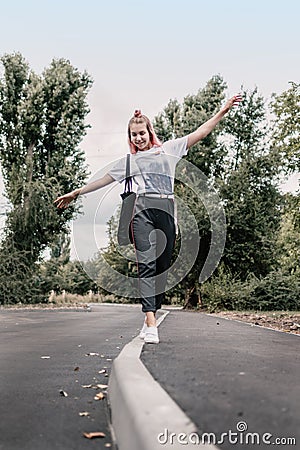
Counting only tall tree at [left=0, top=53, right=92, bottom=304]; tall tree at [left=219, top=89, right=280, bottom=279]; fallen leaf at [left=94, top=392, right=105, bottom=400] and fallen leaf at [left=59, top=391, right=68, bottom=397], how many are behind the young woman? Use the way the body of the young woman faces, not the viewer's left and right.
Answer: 2

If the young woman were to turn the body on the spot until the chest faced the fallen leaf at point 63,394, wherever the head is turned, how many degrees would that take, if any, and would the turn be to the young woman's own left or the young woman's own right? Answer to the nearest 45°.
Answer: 0° — they already face it

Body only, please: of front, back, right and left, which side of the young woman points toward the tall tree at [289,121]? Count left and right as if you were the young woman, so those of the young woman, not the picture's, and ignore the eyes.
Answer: back

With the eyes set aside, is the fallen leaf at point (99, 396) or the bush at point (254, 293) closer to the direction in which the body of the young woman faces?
the fallen leaf

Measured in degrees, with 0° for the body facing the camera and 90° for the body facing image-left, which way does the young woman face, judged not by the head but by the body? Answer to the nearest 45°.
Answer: approximately 0°

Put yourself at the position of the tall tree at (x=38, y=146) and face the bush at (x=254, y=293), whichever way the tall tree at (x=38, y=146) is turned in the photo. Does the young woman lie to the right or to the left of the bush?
right

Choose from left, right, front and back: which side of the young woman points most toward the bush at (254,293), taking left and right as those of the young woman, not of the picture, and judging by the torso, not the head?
back

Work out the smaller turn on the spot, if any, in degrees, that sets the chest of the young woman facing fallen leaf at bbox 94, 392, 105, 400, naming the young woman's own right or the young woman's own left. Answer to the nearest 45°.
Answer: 0° — they already face it

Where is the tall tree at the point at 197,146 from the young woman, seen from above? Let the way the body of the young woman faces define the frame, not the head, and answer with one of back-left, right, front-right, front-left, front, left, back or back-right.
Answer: back

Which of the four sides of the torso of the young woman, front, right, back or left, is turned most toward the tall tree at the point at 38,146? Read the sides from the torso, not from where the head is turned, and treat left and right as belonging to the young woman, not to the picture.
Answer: back
